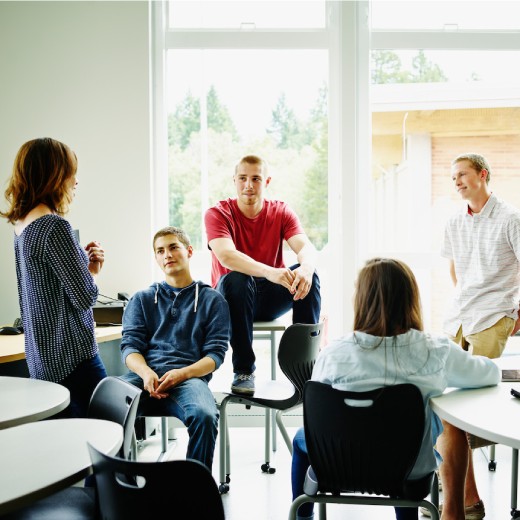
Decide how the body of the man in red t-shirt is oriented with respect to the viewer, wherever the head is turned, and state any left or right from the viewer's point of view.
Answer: facing the viewer

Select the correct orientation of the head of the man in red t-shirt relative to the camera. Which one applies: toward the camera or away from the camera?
toward the camera

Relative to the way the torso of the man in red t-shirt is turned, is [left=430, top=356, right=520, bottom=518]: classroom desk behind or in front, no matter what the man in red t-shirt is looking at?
in front

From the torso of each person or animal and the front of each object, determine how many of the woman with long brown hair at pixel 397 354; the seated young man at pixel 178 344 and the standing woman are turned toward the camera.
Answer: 1

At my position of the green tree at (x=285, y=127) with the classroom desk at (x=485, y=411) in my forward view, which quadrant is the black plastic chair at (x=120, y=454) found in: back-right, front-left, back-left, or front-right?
front-right

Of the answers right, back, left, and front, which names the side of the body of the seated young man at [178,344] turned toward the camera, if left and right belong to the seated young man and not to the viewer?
front

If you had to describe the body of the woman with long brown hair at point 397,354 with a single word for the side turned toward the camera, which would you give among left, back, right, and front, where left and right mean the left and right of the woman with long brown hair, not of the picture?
back

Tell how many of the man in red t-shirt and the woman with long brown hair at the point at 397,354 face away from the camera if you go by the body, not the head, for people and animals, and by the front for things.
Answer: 1

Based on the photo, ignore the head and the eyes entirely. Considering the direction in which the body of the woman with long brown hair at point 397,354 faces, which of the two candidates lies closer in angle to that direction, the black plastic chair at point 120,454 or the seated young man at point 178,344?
the seated young man

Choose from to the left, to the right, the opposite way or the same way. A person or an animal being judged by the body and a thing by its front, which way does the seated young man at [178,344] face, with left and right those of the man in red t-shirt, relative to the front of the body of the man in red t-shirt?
the same way

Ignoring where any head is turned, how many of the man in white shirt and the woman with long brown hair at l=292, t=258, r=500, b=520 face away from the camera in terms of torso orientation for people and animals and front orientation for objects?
1

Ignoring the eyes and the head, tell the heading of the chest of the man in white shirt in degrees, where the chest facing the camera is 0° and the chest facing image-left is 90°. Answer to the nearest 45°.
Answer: approximately 45°

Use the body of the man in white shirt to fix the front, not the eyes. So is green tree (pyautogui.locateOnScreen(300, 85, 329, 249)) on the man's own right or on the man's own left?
on the man's own right

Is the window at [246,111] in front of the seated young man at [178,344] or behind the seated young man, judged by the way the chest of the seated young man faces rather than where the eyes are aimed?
behind

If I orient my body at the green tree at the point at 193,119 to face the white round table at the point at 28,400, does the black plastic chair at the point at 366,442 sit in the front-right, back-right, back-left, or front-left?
front-left

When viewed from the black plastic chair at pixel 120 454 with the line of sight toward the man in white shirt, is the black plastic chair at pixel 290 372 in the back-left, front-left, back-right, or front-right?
front-left

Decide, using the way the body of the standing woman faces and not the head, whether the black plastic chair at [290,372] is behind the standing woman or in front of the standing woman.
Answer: in front
